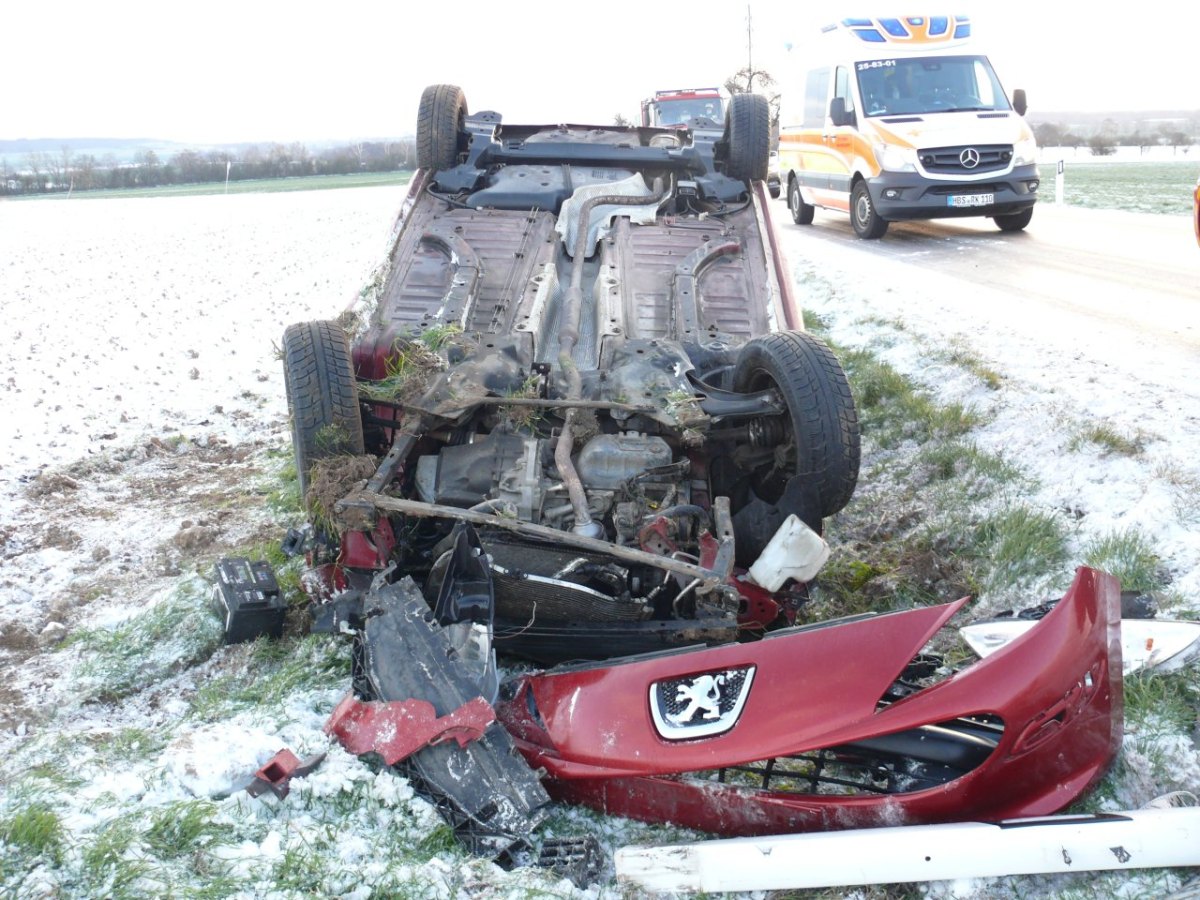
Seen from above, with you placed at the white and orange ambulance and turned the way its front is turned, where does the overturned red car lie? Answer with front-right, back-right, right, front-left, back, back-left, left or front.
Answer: front-right

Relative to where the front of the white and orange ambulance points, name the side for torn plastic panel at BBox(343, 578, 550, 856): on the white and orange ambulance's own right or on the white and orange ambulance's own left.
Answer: on the white and orange ambulance's own right

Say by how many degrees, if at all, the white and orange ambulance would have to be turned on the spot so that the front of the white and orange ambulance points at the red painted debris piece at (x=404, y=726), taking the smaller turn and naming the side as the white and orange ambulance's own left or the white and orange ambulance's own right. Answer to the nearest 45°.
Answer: approximately 45° to the white and orange ambulance's own right

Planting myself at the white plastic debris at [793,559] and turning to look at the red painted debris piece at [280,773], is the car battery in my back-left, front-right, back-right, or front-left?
front-right

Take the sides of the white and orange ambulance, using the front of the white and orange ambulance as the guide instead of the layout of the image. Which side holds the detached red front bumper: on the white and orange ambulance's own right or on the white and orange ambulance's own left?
on the white and orange ambulance's own right

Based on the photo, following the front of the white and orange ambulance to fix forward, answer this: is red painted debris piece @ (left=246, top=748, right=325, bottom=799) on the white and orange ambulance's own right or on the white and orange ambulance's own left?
on the white and orange ambulance's own right

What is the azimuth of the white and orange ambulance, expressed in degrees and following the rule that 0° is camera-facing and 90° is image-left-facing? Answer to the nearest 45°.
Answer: approximately 315°

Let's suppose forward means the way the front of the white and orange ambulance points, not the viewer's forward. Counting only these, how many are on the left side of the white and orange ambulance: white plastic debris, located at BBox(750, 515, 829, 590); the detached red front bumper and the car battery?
0

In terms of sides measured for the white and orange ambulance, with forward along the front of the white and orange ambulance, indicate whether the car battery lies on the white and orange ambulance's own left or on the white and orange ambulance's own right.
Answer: on the white and orange ambulance's own right

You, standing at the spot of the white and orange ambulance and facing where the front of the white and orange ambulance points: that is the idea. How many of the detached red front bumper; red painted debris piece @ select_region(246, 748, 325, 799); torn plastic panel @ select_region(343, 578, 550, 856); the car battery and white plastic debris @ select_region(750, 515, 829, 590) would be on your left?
0

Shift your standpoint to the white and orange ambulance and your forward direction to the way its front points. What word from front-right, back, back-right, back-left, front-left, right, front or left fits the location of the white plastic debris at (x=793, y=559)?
front-right
